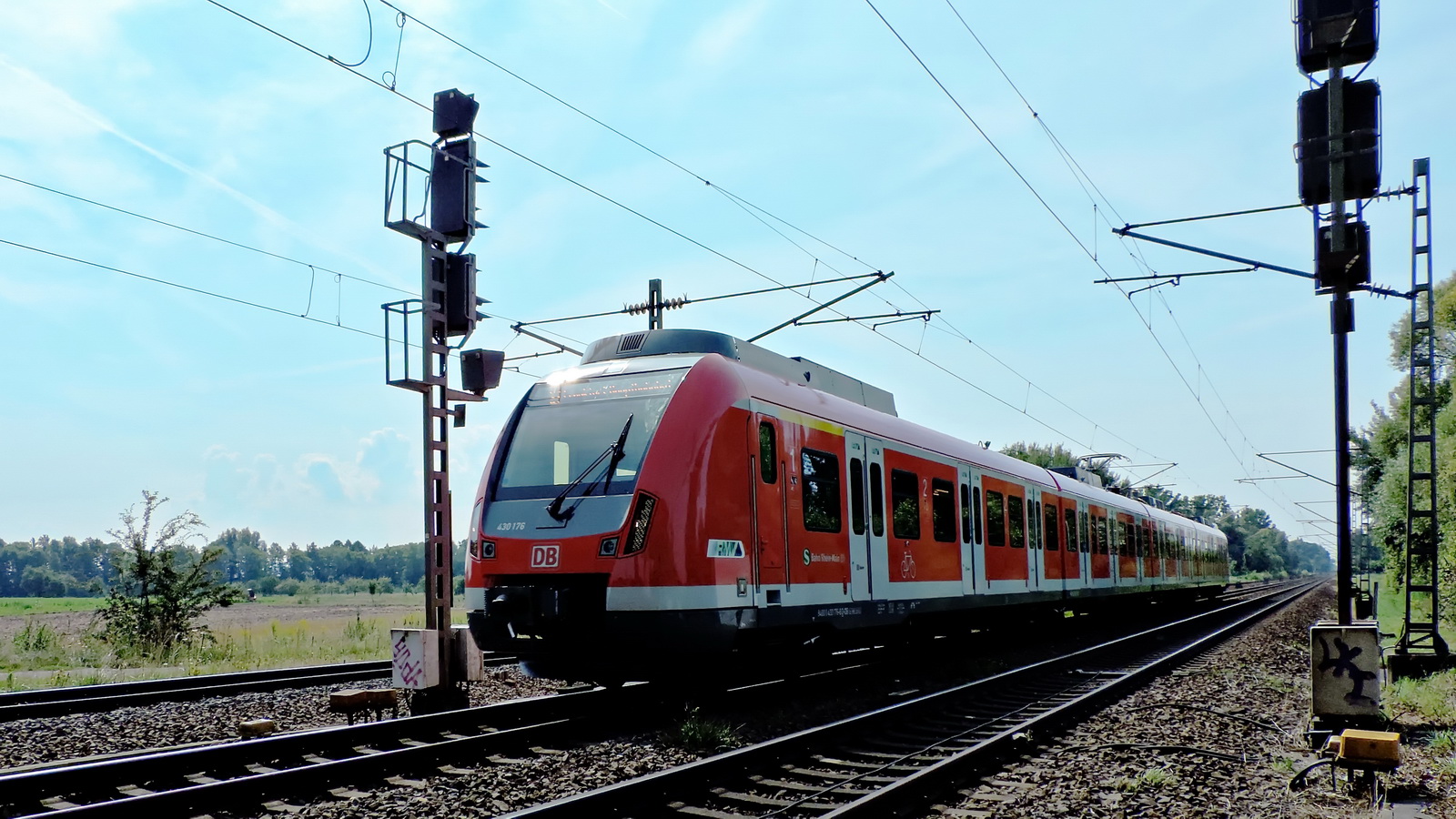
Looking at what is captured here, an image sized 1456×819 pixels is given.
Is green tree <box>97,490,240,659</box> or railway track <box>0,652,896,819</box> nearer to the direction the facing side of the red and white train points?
the railway track

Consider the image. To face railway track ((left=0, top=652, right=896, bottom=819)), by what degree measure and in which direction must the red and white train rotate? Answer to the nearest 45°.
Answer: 0° — it already faces it

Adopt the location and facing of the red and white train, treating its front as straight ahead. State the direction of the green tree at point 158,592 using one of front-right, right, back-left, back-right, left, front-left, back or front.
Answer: right

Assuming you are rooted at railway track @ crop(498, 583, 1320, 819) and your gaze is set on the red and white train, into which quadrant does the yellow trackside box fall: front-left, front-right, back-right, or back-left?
back-right

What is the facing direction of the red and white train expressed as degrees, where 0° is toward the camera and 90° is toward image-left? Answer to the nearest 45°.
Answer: approximately 45°

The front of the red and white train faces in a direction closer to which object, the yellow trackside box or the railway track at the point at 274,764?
the railway track

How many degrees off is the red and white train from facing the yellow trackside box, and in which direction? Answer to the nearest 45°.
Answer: approximately 90° to its left

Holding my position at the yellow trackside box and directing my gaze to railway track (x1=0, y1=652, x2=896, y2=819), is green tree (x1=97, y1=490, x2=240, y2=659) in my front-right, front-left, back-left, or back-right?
front-right
